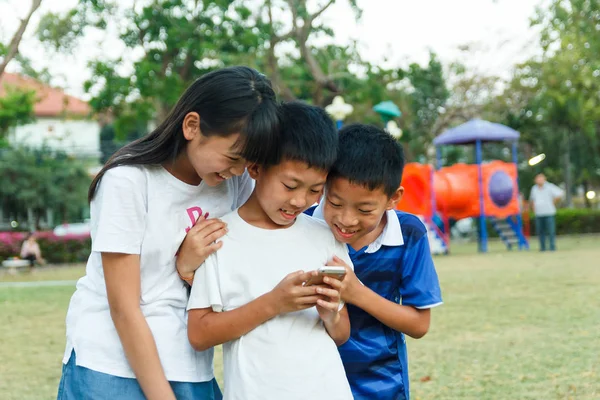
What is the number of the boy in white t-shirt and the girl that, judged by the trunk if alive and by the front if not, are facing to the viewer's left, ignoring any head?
0

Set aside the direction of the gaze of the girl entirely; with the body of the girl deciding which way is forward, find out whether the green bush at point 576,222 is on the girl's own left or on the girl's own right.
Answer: on the girl's own left

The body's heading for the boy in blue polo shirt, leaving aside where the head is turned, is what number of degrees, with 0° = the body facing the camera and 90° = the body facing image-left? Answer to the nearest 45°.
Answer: approximately 45°

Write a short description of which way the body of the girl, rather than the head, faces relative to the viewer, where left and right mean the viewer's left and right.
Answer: facing the viewer and to the right of the viewer

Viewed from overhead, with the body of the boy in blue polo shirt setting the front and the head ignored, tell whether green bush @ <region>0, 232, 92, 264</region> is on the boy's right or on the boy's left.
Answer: on the boy's right

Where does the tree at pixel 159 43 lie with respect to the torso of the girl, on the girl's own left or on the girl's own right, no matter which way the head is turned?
on the girl's own left

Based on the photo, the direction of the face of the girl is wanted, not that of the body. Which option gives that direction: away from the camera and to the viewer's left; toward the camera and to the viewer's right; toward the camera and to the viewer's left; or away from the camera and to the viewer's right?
toward the camera and to the viewer's right

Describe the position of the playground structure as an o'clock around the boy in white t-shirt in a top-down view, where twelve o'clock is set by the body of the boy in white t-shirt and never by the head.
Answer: The playground structure is roughly at 8 o'clock from the boy in white t-shirt.

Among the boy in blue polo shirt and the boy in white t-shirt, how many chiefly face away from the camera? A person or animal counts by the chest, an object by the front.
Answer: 0

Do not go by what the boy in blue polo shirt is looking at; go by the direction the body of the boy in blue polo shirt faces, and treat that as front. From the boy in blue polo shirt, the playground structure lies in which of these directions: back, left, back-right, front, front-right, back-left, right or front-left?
back-right

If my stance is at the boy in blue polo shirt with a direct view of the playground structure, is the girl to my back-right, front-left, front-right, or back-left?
back-left
